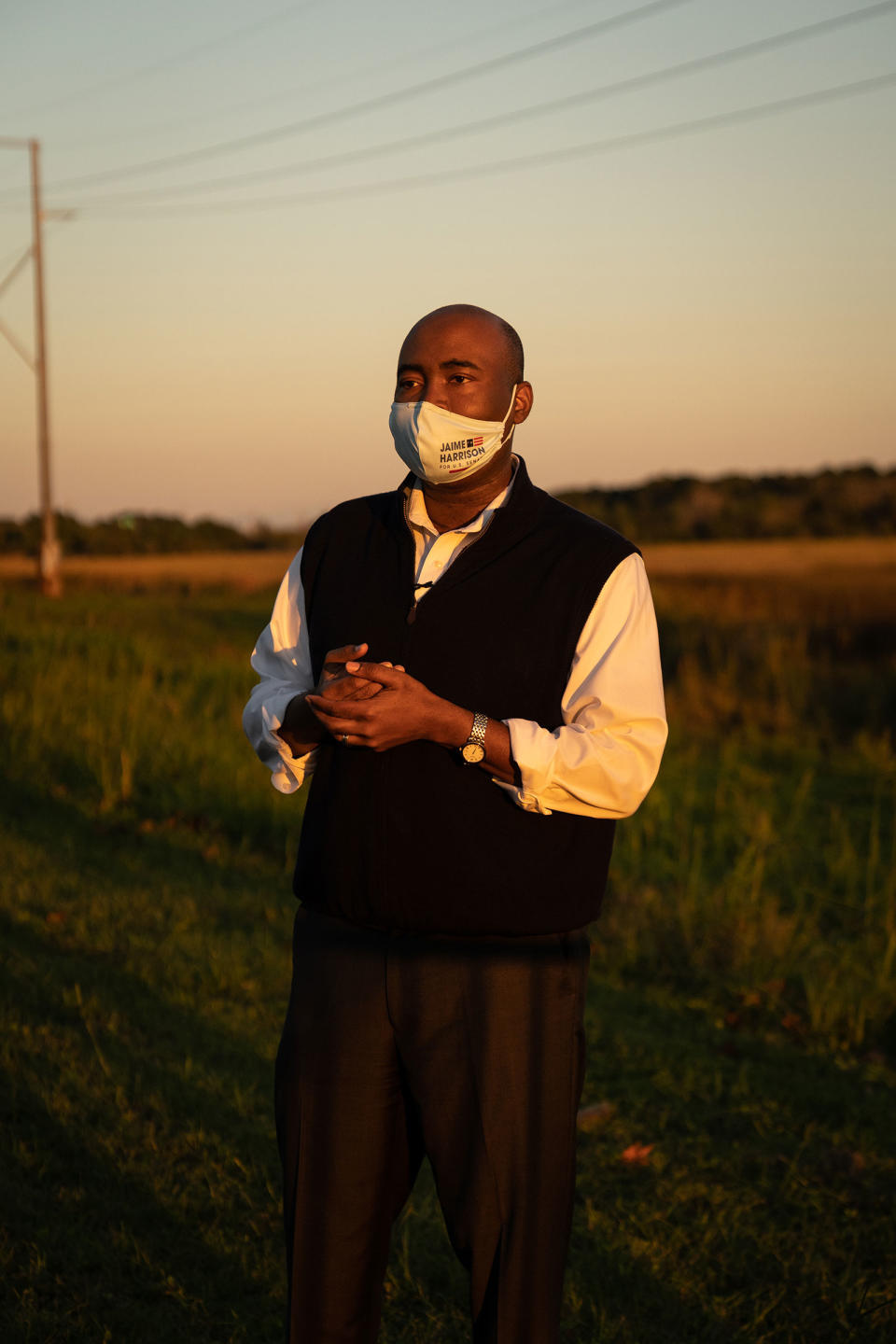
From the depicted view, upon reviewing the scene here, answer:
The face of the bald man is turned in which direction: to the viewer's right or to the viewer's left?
to the viewer's left

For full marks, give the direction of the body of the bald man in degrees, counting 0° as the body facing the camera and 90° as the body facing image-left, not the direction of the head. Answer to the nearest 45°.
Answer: approximately 45°
